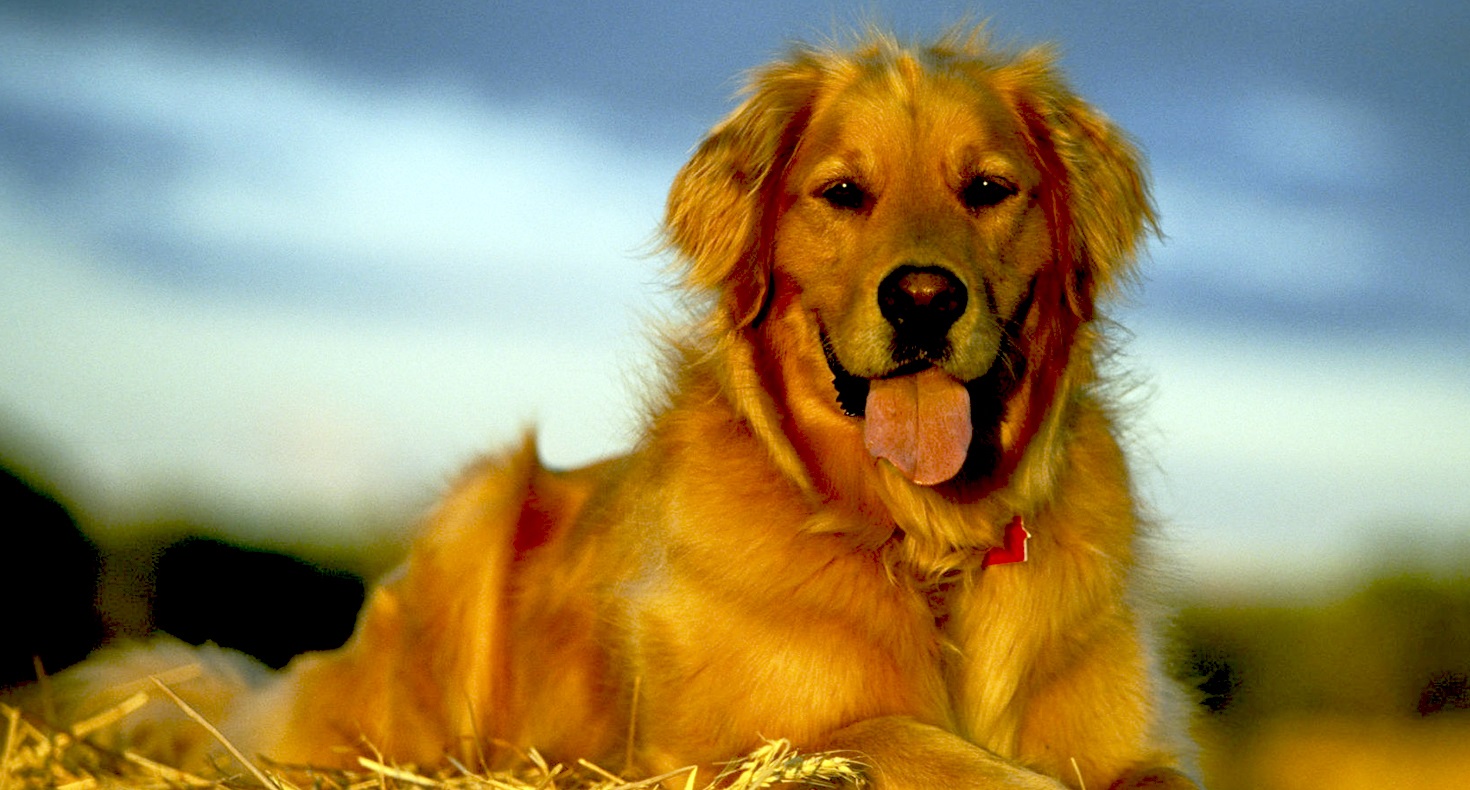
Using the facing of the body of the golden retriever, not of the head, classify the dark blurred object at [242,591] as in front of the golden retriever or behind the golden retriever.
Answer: behind

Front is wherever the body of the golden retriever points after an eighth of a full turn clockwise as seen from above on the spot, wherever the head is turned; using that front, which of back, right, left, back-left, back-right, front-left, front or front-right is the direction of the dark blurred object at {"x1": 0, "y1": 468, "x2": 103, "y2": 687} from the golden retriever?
back-right
